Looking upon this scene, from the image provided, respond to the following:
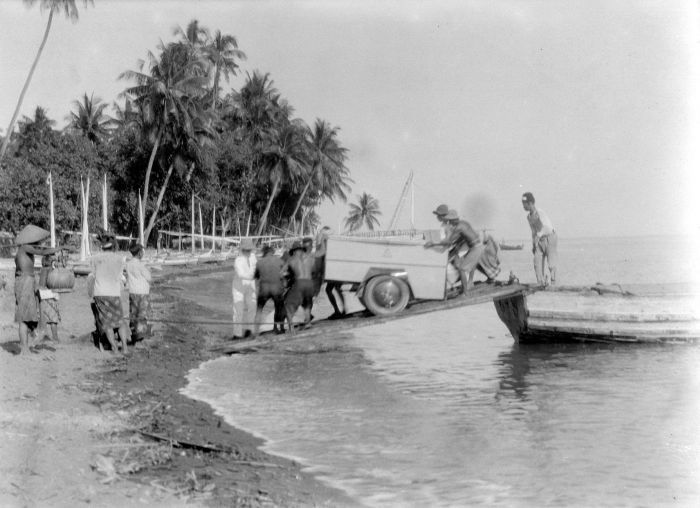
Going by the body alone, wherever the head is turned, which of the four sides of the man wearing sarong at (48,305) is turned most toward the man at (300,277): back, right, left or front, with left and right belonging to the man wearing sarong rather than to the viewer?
front

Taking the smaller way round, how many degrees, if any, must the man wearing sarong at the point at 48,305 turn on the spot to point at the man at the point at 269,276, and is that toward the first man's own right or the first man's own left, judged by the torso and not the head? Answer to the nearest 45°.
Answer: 0° — they already face them

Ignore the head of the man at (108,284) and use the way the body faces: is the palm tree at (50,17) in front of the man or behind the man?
in front

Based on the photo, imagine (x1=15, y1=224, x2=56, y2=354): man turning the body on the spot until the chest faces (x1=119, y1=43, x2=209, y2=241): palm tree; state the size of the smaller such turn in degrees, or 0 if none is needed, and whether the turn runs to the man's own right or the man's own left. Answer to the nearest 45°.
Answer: approximately 90° to the man's own left

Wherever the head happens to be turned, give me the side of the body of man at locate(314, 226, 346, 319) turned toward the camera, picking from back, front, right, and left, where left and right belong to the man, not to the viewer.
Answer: right

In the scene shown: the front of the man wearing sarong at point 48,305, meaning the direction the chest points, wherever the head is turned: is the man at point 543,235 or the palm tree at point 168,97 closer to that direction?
the man

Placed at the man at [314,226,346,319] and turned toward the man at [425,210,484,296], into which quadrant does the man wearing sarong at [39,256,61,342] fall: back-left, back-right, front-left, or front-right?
back-right

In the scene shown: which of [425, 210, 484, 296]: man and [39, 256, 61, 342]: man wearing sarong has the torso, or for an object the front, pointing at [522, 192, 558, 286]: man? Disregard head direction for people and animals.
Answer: the man wearing sarong

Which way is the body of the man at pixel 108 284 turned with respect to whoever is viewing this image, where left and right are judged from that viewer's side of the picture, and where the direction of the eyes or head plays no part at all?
facing away from the viewer

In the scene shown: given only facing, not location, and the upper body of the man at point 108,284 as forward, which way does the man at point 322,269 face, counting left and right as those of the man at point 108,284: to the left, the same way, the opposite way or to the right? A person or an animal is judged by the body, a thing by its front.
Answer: to the right

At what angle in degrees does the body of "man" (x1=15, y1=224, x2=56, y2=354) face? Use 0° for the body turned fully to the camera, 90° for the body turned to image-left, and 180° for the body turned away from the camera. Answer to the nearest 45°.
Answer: approximately 270°

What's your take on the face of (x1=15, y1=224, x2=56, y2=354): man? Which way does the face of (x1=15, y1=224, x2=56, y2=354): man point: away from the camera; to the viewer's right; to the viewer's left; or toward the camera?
to the viewer's right

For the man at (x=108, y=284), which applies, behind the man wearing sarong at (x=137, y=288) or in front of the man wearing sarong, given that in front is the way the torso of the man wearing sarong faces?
behind

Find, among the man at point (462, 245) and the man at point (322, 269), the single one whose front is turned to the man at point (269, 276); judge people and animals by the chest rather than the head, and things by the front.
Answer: the man at point (462, 245)

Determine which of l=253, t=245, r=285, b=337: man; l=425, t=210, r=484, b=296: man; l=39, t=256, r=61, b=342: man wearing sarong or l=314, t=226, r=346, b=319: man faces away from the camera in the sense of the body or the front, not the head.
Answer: l=253, t=245, r=285, b=337: man

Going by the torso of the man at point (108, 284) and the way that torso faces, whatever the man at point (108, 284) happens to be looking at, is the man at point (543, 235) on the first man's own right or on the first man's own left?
on the first man's own right

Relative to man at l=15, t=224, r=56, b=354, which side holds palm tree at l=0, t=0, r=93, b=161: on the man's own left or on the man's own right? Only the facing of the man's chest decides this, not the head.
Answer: on the man's own left
